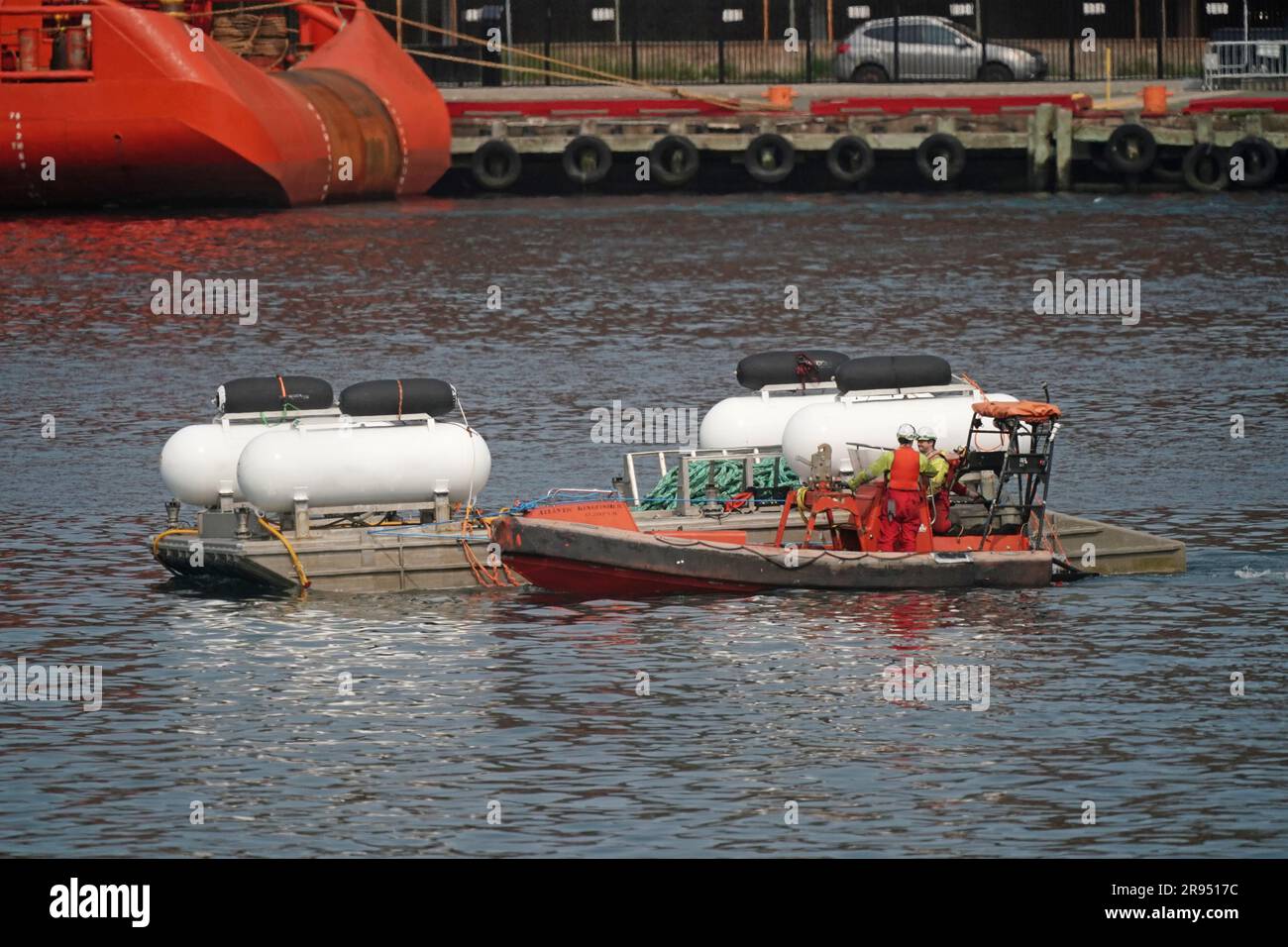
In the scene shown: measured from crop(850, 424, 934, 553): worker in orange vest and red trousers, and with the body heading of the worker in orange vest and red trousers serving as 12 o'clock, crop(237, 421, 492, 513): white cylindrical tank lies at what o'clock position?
The white cylindrical tank is roughly at 9 o'clock from the worker in orange vest and red trousers.

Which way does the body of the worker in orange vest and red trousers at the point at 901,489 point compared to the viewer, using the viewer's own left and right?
facing away from the viewer

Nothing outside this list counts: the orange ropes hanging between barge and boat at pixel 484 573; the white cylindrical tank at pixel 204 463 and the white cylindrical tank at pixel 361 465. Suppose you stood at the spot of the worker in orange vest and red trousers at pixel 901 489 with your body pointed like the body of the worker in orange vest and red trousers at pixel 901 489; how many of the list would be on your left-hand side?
3

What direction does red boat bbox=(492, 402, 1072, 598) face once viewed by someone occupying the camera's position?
facing to the left of the viewer

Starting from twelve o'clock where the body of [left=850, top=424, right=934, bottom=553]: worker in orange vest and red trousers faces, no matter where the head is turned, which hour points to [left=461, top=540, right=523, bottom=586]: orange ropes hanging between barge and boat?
The orange ropes hanging between barge and boat is roughly at 9 o'clock from the worker in orange vest and red trousers.

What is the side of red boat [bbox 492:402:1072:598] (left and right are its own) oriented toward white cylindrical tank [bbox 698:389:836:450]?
right

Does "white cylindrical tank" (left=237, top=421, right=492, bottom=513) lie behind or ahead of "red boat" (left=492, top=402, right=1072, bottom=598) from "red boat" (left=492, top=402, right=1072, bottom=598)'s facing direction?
ahead

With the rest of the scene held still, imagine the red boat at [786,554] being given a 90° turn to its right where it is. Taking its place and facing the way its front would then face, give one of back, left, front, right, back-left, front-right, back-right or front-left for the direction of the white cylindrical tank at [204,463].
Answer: left

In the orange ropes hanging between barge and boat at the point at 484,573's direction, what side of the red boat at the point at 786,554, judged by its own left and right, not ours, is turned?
front

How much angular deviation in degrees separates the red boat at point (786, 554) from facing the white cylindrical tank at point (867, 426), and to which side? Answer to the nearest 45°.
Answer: approximately 135° to its right

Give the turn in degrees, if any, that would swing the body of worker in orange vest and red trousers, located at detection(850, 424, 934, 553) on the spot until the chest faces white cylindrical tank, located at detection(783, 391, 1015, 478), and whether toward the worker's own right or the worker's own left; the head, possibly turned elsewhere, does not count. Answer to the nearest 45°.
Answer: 0° — they already face it
